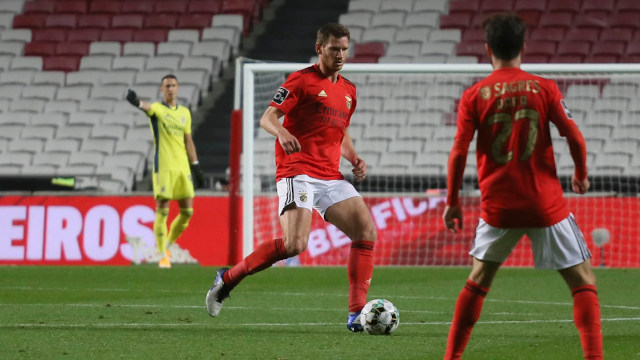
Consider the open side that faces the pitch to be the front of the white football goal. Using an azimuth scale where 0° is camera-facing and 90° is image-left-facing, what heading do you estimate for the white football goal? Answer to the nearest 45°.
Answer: approximately 0°

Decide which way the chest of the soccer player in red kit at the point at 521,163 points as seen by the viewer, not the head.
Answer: away from the camera

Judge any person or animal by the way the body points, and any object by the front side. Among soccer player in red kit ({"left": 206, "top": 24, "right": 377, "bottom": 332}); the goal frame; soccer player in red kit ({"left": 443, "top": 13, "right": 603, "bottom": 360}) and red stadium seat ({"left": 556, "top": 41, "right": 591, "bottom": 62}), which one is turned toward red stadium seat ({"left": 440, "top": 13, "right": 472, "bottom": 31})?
soccer player in red kit ({"left": 443, "top": 13, "right": 603, "bottom": 360})

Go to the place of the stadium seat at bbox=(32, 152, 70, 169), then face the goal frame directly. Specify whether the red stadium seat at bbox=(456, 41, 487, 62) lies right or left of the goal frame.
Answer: left

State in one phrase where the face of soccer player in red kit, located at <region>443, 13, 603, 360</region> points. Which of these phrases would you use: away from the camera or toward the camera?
away from the camera

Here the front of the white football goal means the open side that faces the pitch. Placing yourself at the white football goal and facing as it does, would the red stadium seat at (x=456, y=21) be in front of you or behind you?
behind

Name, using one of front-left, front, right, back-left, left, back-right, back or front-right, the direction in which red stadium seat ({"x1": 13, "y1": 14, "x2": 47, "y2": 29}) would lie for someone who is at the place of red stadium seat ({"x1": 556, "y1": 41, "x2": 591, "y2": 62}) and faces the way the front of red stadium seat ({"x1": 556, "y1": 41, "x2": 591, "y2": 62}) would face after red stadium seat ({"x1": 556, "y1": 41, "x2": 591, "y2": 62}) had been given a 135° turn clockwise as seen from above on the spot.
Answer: front-left
